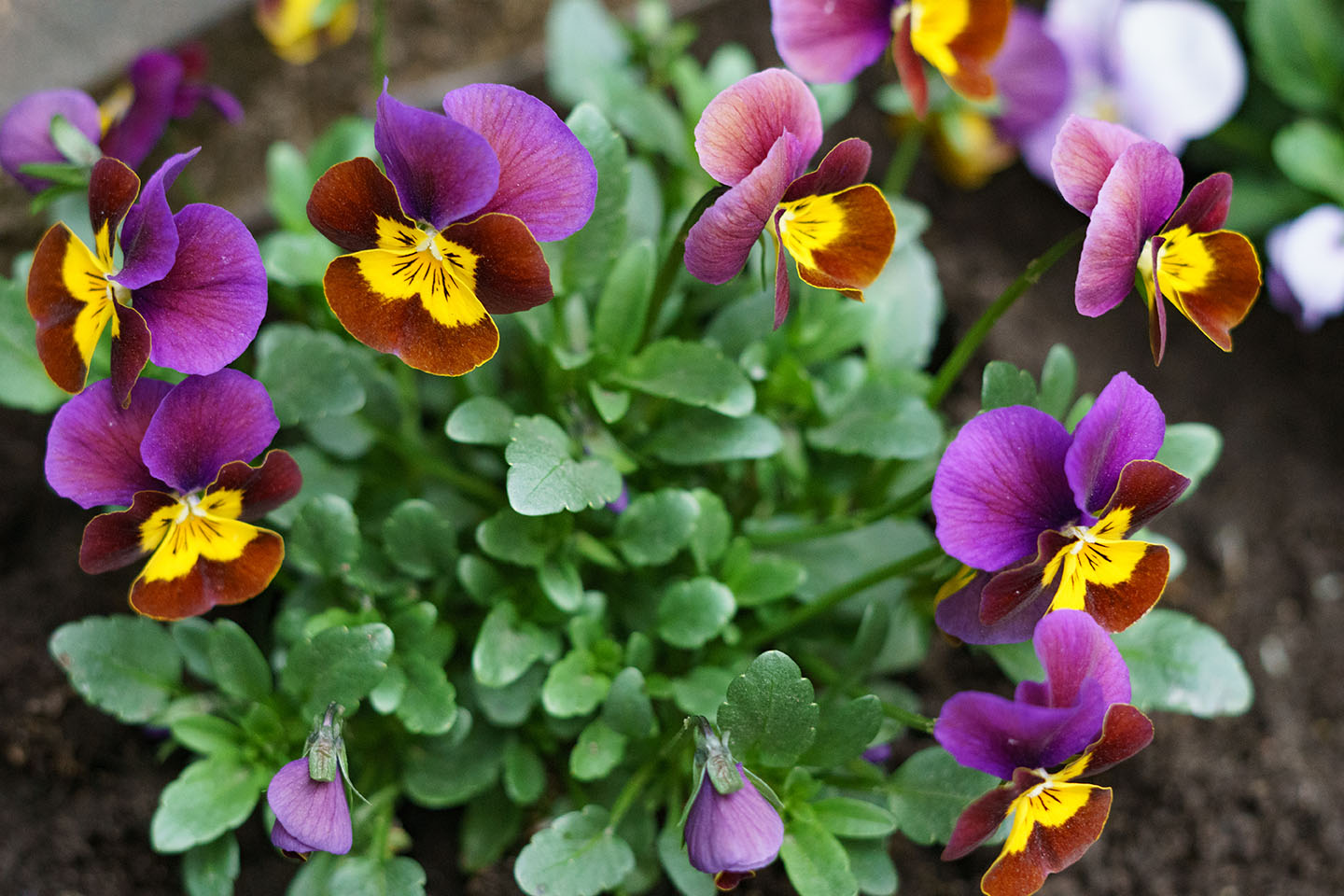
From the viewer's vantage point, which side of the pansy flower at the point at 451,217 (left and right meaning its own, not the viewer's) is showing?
front

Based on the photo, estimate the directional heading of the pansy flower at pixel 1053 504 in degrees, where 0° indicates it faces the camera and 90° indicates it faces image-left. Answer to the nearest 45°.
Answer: approximately 315°

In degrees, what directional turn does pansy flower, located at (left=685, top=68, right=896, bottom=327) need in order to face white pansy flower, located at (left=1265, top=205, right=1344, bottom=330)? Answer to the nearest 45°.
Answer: approximately 90° to its left

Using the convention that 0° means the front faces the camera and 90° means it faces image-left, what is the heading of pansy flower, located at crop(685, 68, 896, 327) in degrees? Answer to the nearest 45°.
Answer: approximately 315°

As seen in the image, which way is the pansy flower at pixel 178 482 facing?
toward the camera

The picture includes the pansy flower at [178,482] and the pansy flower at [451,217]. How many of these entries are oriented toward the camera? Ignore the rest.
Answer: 2

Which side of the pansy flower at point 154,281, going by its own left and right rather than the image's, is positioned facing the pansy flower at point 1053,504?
left

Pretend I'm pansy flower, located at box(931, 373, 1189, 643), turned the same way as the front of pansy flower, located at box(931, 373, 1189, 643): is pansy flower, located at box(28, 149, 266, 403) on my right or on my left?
on my right
